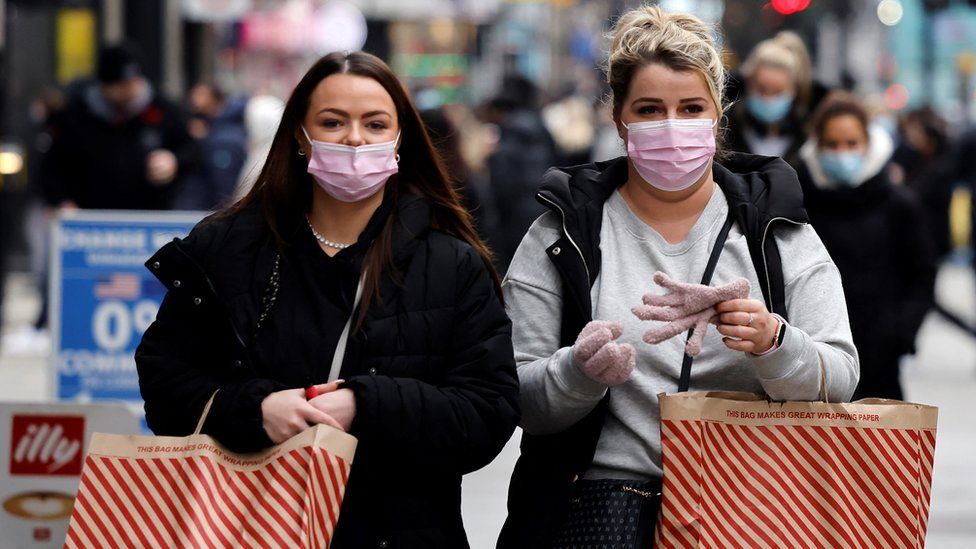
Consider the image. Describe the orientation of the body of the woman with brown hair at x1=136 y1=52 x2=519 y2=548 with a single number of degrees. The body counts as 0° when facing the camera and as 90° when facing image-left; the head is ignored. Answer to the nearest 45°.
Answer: approximately 0°

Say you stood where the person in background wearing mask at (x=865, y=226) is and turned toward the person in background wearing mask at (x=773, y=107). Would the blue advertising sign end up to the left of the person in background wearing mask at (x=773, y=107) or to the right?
left

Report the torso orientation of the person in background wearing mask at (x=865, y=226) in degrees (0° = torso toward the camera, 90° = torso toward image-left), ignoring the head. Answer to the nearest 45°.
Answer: approximately 0°

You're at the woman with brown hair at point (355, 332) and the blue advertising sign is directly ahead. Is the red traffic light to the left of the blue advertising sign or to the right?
right

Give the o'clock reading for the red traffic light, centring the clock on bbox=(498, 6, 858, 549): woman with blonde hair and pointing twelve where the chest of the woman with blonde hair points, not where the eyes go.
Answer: The red traffic light is roughly at 6 o'clock from the woman with blonde hair.

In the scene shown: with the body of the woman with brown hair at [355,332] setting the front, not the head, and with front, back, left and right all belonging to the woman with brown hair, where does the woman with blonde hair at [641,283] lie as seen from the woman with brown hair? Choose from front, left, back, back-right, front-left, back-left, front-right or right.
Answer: left

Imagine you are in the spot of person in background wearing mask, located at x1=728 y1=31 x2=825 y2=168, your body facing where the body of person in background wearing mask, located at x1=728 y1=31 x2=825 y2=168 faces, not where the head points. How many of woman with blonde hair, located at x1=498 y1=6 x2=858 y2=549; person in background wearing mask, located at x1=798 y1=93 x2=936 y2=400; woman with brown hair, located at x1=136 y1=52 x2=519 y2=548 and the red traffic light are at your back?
1

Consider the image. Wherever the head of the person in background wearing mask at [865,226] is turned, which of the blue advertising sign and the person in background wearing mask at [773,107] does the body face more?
the blue advertising sign

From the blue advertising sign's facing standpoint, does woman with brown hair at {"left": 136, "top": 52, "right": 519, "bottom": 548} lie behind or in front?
in front

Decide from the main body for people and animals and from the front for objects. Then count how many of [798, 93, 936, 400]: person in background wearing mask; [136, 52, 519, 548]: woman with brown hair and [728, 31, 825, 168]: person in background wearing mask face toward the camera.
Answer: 3
